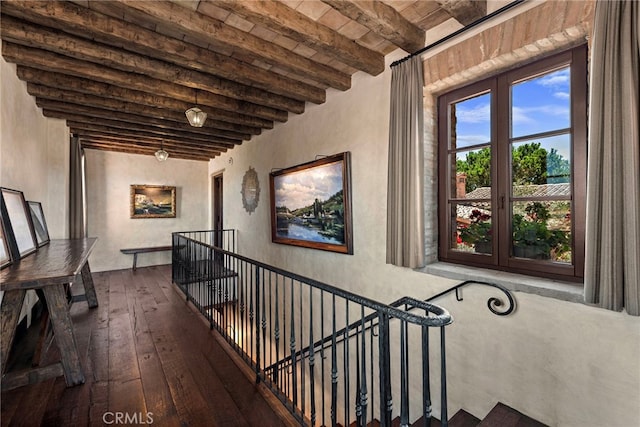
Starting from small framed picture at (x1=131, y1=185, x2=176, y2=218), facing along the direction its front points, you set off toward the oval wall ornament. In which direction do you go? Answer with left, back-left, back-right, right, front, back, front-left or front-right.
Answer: front-left

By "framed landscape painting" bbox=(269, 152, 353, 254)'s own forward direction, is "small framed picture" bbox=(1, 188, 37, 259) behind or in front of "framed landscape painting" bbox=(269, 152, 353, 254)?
in front

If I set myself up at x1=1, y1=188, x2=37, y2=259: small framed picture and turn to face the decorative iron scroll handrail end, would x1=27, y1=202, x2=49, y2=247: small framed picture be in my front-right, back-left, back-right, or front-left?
back-left

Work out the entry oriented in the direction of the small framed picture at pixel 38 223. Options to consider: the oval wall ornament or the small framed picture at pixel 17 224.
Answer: the oval wall ornament

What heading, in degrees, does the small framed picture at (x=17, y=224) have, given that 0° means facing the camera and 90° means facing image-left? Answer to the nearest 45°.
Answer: approximately 315°

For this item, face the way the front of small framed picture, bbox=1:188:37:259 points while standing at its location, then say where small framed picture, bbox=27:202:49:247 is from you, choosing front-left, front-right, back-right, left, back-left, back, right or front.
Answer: back-left

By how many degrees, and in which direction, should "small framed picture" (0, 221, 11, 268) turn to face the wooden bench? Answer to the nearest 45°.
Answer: approximately 90° to its left

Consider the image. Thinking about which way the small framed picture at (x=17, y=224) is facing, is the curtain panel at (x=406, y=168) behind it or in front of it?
in front

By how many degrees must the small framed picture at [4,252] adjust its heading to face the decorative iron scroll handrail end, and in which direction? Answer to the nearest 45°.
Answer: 0° — it already faces it

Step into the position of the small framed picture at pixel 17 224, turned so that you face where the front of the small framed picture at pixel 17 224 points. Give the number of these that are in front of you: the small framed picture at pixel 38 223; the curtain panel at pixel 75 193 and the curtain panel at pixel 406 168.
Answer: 1

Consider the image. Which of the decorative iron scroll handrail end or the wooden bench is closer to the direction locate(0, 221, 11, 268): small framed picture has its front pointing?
the decorative iron scroll handrail end
